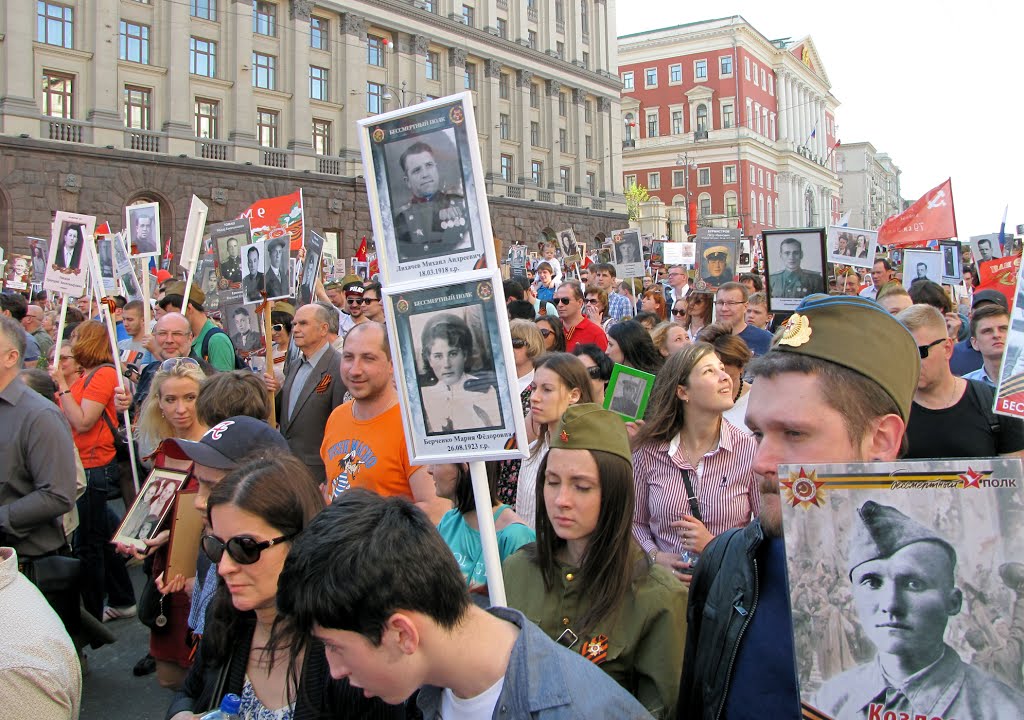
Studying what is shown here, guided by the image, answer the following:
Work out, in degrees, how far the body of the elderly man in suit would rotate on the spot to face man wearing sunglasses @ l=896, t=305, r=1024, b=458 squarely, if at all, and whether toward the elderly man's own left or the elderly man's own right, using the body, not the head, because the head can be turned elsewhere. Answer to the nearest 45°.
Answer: approximately 90° to the elderly man's own left

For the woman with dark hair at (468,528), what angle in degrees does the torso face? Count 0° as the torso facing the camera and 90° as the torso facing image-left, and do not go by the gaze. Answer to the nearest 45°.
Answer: approximately 45°

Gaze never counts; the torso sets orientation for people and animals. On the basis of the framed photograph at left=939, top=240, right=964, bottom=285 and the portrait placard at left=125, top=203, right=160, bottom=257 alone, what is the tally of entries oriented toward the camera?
2

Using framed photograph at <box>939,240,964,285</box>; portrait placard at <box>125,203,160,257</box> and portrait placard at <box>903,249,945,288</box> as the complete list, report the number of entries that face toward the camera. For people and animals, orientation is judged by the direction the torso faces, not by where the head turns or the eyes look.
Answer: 3

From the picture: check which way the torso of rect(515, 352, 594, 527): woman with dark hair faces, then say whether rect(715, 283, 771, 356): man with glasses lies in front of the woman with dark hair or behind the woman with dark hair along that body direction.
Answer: behind

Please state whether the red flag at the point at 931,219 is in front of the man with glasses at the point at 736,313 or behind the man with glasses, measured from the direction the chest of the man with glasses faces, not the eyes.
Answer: behind

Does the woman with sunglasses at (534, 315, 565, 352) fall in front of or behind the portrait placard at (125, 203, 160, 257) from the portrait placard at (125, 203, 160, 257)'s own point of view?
in front

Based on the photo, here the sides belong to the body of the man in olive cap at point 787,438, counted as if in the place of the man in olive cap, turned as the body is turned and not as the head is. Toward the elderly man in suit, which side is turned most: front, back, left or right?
right

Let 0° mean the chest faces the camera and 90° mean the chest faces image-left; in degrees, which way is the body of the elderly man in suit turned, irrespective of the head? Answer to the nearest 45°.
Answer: approximately 45°

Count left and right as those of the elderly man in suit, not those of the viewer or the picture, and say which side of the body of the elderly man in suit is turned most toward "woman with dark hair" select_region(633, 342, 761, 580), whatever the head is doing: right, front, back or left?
left

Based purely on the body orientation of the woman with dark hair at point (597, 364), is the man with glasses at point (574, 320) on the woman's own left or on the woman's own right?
on the woman's own right

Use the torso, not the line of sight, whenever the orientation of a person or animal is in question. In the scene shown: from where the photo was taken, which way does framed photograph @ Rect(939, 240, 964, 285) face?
toward the camera

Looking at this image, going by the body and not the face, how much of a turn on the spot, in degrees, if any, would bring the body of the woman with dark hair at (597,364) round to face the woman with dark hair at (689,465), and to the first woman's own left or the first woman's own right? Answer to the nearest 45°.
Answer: approximately 45° to the first woman's own left

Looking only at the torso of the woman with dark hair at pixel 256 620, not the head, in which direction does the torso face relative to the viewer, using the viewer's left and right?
facing the viewer and to the left of the viewer

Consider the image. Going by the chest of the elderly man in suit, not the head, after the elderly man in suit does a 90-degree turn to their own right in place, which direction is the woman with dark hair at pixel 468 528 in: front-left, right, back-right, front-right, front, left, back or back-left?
back-left
